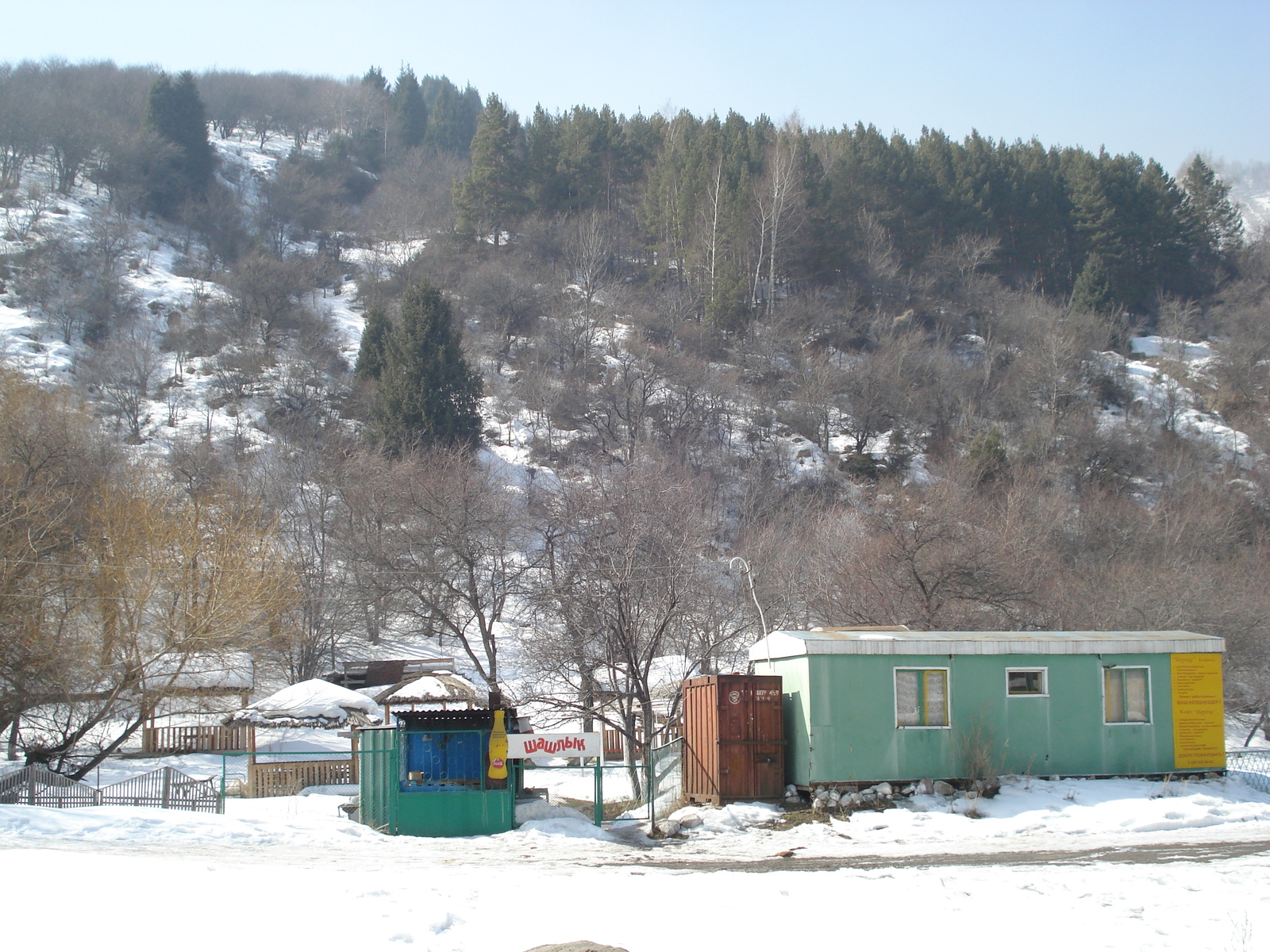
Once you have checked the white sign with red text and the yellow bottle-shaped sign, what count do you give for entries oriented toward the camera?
2

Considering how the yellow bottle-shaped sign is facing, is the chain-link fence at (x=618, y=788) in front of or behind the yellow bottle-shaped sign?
behind

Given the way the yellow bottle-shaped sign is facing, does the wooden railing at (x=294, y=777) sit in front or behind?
behind

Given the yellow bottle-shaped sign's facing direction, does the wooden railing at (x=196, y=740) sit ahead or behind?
behind

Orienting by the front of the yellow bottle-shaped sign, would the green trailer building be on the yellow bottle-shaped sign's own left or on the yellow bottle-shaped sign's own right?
on the yellow bottle-shaped sign's own left

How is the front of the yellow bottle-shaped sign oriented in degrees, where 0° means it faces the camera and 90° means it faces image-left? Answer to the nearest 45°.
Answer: approximately 0°

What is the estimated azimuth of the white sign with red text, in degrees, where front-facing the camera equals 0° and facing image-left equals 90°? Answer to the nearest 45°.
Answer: approximately 0°
